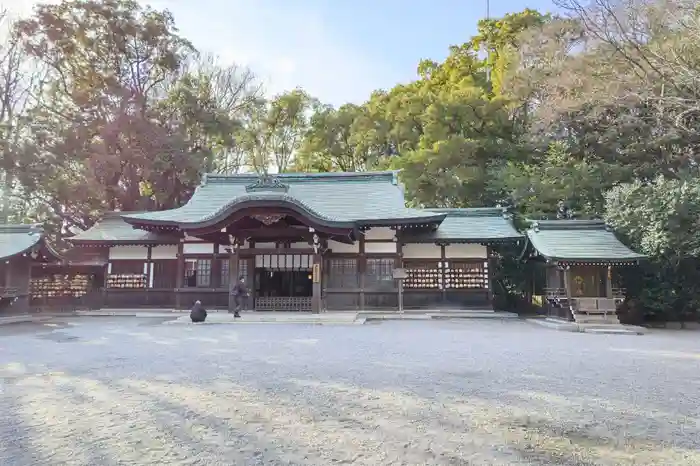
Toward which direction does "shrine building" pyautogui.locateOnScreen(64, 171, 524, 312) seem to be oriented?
toward the camera

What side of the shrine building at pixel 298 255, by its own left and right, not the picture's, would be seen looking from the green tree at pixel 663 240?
left

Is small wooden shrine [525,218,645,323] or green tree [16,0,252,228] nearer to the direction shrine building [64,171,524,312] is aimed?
the small wooden shrine

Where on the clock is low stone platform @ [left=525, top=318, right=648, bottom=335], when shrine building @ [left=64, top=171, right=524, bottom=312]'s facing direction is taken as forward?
The low stone platform is roughly at 10 o'clock from the shrine building.

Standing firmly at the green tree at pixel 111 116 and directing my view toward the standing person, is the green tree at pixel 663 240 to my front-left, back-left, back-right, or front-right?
front-left

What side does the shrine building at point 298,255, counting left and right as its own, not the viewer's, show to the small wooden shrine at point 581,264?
left

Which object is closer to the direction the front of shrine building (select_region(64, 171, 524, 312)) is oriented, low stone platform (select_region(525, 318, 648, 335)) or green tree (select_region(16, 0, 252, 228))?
the low stone platform

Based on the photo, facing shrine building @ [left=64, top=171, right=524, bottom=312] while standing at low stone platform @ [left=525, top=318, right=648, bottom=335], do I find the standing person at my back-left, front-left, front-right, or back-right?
front-left
